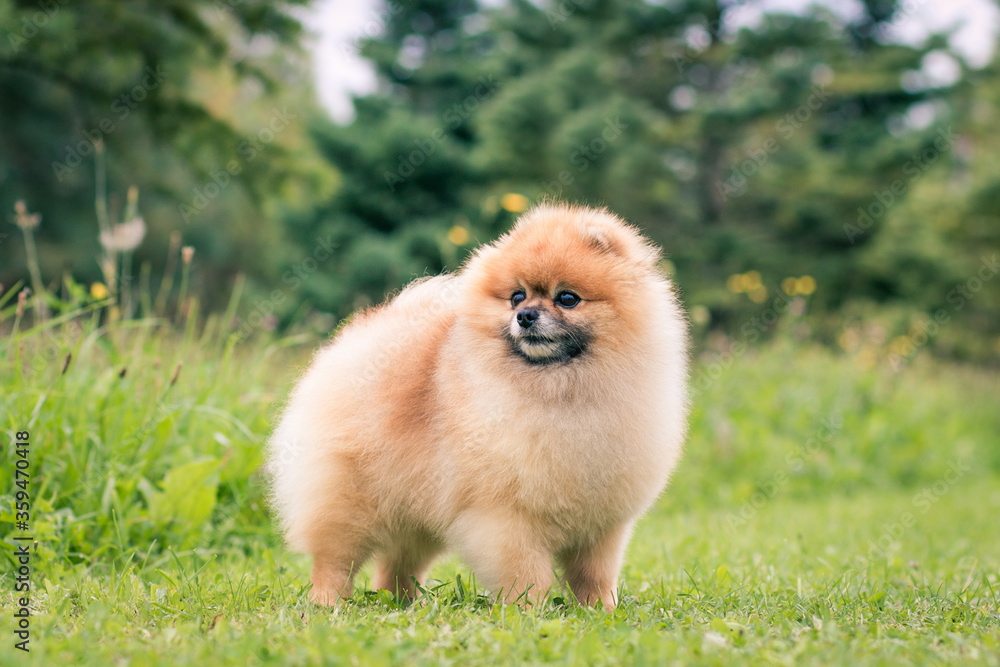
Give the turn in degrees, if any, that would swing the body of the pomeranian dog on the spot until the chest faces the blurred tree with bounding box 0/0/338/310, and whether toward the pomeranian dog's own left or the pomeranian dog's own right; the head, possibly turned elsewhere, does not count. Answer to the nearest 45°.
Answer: approximately 180°

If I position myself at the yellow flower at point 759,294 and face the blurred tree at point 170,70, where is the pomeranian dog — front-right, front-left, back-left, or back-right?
back-left

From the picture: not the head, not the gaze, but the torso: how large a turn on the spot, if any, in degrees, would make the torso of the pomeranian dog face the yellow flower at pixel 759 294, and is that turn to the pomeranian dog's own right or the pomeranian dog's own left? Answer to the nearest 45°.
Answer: approximately 135° to the pomeranian dog's own left

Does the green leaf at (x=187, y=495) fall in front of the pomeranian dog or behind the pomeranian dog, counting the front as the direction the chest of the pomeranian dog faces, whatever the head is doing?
behind

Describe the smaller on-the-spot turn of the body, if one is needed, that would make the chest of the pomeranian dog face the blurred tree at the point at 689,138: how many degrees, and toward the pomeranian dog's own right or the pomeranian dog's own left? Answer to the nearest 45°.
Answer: approximately 135° to the pomeranian dog's own left

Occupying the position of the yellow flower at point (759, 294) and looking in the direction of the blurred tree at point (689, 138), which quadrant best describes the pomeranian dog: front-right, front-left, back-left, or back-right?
back-left

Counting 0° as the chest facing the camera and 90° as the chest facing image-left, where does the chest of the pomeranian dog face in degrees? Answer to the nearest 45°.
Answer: approximately 315°
